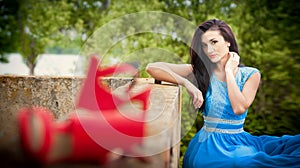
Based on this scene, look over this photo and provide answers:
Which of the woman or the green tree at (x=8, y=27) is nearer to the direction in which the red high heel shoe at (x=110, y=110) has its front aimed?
the woman

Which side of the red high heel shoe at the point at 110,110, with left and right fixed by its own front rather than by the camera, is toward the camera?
right

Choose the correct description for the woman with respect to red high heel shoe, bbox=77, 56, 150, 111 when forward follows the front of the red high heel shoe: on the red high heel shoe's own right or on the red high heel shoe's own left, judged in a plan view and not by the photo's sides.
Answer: on the red high heel shoe's own left
